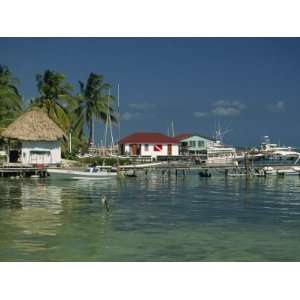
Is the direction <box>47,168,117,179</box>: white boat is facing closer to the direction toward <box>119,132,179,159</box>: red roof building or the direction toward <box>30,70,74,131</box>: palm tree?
the palm tree

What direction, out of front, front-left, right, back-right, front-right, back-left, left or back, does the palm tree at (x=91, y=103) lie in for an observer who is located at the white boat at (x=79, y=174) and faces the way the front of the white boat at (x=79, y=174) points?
right

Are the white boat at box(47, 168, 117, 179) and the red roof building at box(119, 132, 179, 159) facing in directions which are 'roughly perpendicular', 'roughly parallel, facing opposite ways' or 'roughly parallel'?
roughly perpendicular

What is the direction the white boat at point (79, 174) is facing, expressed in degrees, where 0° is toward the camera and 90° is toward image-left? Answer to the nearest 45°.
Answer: approximately 90°

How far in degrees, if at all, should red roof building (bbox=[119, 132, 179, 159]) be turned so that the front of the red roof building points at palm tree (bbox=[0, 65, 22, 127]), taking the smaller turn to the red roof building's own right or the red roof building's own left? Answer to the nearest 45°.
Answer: approximately 45° to the red roof building's own right

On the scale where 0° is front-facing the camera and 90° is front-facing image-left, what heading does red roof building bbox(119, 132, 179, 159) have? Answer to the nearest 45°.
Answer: approximately 0°

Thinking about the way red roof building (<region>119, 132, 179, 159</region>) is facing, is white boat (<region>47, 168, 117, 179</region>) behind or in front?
in front

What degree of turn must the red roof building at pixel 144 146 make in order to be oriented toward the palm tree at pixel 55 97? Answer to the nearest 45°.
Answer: approximately 45° to its right

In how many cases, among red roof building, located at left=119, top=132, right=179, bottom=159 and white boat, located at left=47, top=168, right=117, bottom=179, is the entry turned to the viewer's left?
1
